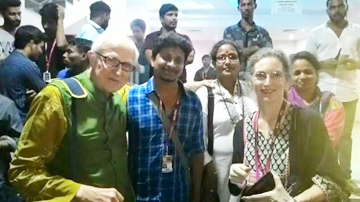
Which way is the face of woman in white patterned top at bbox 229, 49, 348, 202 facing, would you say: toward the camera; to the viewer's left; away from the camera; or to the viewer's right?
toward the camera

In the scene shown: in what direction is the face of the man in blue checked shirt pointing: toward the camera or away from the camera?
toward the camera

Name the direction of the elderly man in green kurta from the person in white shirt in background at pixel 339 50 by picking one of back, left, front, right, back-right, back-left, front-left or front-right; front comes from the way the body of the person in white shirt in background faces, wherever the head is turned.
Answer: front-right

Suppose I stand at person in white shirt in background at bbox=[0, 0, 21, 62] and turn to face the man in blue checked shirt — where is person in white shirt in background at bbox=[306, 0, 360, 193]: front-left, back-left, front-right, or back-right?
front-left

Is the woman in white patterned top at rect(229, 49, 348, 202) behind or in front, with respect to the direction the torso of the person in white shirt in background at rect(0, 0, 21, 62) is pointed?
in front

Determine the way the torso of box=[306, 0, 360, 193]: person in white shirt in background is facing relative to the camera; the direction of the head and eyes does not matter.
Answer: toward the camera

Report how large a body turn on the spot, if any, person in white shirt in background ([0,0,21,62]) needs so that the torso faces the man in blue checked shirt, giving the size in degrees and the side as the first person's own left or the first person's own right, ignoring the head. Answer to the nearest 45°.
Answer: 0° — they already face them

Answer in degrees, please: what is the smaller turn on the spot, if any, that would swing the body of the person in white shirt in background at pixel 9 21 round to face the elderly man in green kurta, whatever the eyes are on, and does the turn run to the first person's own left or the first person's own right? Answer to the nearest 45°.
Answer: approximately 45° to the first person's own right

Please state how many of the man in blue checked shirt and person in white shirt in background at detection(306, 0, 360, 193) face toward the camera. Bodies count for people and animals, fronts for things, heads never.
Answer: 2

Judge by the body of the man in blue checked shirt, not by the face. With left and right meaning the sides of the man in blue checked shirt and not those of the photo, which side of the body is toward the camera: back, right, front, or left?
front

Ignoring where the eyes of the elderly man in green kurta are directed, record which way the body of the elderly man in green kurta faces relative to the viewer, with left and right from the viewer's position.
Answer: facing the viewer and to the right of the viewer

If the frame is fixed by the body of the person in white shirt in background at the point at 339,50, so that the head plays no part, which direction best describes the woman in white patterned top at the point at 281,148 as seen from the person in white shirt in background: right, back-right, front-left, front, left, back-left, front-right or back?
front

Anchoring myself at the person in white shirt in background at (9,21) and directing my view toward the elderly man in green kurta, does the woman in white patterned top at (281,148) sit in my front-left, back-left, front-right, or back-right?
front-left

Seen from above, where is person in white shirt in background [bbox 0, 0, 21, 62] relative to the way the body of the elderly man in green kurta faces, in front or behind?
behind

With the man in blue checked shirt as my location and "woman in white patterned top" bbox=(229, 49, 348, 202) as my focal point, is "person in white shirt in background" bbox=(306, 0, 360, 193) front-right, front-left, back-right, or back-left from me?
front-left

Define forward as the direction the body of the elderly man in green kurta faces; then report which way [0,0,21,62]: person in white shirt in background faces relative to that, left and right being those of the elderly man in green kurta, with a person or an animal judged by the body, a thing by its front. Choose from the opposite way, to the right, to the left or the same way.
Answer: the same way

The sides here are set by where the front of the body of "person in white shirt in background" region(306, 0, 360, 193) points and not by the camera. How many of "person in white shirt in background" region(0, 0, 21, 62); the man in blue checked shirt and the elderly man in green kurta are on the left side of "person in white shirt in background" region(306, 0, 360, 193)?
0

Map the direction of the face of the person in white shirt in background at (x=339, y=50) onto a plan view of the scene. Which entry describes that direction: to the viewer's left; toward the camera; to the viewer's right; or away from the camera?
toward the camera
